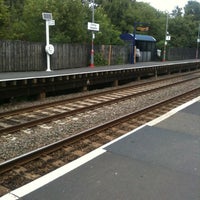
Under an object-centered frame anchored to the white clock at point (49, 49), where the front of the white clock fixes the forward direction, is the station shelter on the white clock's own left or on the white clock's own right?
on the white clock's own left

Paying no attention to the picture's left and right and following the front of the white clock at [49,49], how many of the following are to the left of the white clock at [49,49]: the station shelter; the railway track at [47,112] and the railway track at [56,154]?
1

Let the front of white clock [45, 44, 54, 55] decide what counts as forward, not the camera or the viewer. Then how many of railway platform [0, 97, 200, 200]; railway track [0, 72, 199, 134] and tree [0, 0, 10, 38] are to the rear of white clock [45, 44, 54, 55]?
1

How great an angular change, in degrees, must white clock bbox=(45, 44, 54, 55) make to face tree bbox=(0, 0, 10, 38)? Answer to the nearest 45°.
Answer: approximately 180°

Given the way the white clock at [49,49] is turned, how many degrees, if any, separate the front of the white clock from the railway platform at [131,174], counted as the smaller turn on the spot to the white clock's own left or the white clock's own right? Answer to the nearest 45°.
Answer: approximately 45° to the white clock's own right

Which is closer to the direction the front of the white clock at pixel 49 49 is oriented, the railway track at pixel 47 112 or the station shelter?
the railway track

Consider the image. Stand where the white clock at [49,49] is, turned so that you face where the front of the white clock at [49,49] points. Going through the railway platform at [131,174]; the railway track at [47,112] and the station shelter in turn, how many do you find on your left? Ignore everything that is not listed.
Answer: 1

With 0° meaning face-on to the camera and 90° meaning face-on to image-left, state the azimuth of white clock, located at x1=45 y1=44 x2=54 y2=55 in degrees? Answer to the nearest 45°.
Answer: approximately 315°

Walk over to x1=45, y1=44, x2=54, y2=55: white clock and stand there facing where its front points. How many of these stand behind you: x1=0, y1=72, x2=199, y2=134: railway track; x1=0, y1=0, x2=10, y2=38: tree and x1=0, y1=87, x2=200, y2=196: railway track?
1
